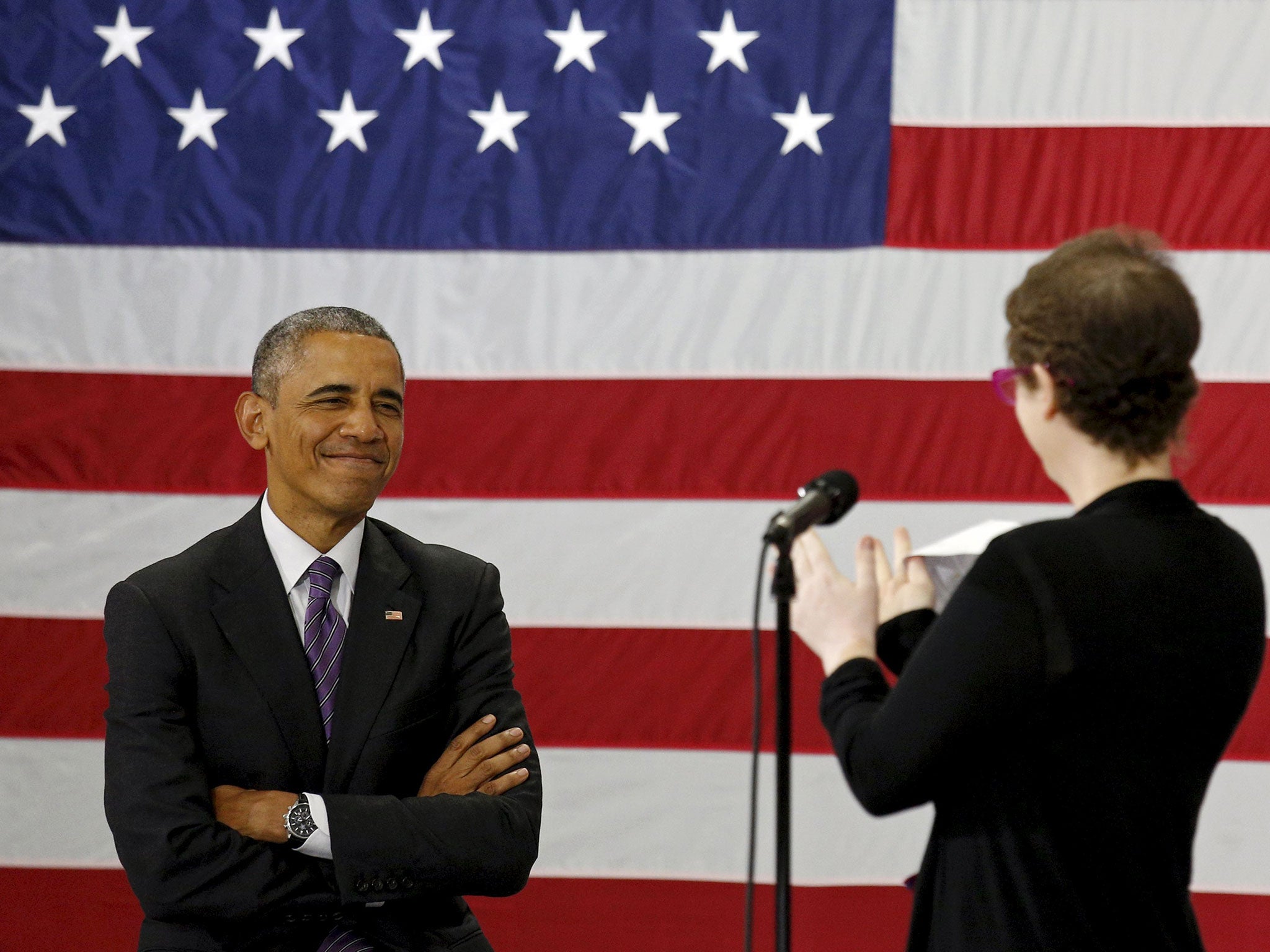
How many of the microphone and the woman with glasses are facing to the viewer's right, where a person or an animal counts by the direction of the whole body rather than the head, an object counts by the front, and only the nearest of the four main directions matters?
1

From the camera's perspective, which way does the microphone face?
to the viewer's right

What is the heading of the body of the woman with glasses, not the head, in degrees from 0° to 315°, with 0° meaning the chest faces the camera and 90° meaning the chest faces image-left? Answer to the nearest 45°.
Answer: approximately 135°

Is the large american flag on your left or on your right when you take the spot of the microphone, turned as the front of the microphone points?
on your left

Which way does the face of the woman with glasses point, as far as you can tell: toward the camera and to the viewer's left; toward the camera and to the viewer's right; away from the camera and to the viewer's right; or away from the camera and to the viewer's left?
away from the camera and to the viewer's left
